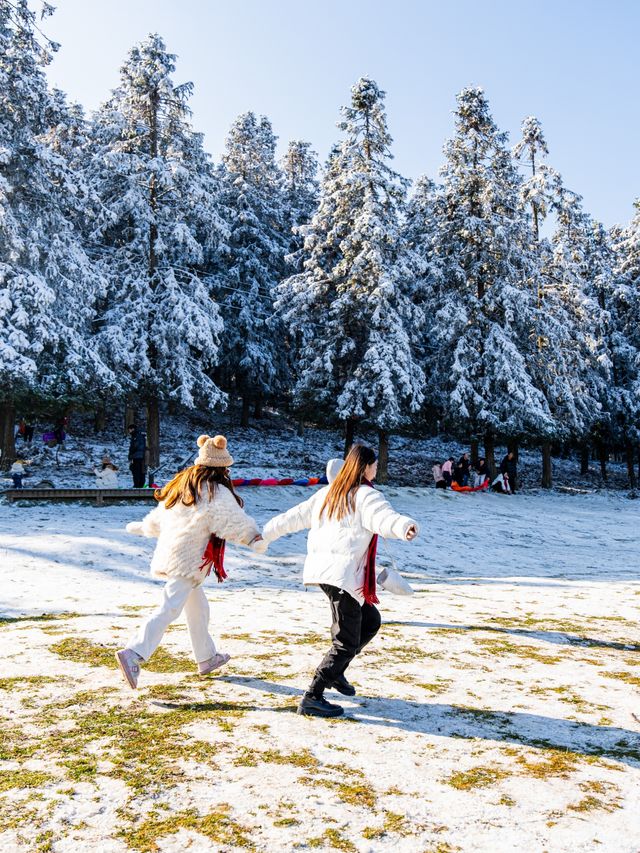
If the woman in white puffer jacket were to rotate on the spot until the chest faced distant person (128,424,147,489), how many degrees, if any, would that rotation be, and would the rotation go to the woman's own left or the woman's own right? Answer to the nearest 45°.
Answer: approximately 45° to the woman's own left

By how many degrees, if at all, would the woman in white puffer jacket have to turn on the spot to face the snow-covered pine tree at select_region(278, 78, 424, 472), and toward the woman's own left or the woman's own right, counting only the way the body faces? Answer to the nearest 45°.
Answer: approximately 45° to the woman's own left

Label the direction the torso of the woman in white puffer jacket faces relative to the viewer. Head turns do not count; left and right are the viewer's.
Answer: facing away from the viewer and to the right of the viewer

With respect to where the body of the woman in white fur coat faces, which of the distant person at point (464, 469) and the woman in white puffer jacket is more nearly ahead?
the distant person

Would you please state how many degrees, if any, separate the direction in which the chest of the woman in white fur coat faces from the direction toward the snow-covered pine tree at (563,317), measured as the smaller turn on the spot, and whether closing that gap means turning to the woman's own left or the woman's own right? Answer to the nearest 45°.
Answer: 0° — they already face it
